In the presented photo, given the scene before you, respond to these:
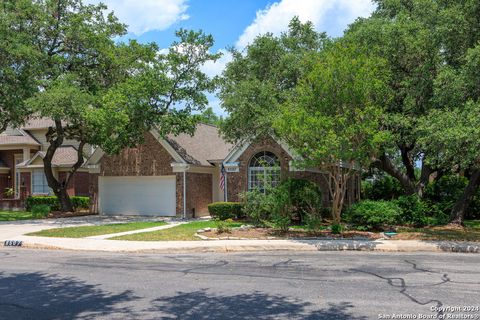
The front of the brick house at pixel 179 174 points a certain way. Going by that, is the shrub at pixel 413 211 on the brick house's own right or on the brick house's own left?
on the brick house's own left

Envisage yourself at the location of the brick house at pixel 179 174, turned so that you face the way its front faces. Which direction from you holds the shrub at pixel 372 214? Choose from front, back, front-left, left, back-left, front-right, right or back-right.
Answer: front-left

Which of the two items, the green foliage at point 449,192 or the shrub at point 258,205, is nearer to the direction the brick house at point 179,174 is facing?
the shrub

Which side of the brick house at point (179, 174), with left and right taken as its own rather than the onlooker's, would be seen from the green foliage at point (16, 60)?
right

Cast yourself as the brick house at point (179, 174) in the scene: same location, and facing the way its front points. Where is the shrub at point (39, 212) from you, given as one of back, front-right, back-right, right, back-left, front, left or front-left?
right

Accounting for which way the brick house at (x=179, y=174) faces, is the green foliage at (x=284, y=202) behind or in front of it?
in front

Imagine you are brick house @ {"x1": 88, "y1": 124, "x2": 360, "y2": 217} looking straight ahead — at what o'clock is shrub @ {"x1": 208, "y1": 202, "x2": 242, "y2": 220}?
The shrub is roughly at 11 o'clock from the brick house.

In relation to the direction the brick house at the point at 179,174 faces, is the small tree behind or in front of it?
in front

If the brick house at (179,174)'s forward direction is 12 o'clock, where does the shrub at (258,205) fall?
The shrub is roughly at 11 o'clock from the brick house.

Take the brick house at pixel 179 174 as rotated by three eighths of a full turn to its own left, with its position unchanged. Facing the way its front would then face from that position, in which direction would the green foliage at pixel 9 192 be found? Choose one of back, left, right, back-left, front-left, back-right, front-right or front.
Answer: left

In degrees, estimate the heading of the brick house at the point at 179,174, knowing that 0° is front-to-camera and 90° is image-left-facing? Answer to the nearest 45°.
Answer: approximately 0°
